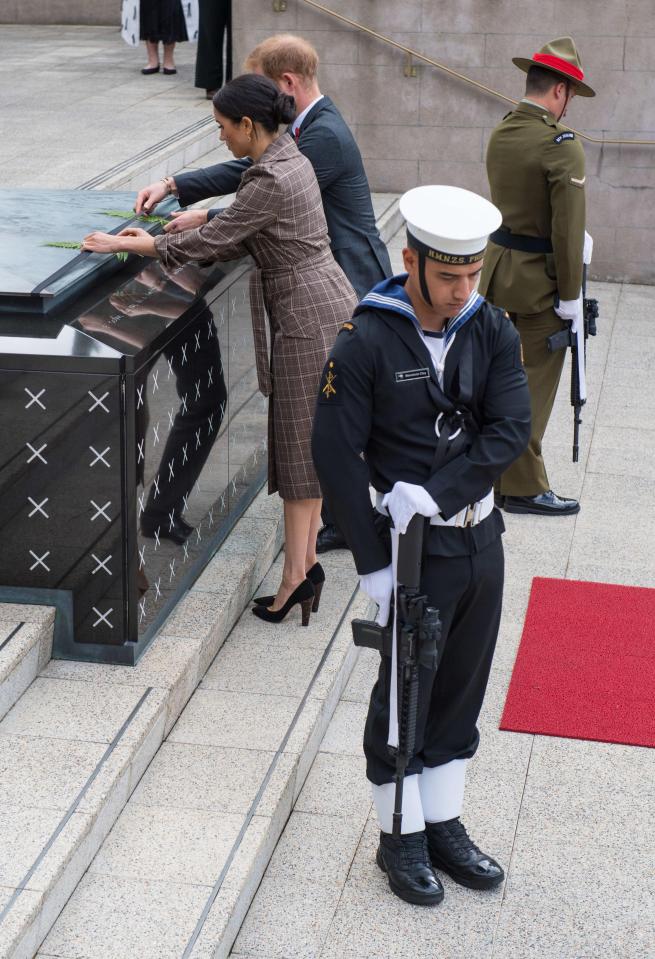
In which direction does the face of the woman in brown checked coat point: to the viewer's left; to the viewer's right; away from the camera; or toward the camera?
to the viewer's left

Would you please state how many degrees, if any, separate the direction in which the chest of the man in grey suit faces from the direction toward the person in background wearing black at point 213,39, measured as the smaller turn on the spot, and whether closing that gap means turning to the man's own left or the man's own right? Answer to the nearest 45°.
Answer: approximately 90° to the man's own right

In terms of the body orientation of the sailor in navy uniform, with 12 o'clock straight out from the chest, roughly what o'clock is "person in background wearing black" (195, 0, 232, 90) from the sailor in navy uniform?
The person in background wearing black is roughly at 7 o'clock from the sailor in navy uniform.

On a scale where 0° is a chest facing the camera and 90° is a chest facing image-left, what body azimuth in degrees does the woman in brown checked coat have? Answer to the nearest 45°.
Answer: approximately 90°

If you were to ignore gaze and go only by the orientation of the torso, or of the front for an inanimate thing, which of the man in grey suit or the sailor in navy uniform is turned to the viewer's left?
the man in grey suit

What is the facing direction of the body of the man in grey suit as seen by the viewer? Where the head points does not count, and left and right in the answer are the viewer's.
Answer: facing to the left of the viewer

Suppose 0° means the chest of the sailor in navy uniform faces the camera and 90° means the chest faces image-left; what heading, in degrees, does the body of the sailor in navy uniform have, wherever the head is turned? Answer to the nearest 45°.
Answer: approximately 315°

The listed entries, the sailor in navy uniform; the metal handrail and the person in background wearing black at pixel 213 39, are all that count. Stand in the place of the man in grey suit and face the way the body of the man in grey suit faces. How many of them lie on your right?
2

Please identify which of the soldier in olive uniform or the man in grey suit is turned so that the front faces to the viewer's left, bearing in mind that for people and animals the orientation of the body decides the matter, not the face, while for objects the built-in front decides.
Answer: the man in grey suit

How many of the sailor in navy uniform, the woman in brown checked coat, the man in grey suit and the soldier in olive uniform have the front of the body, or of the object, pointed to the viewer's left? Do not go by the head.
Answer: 2

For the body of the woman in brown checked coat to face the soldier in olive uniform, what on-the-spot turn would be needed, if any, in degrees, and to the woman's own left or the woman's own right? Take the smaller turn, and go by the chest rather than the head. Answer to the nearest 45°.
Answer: approximately 135° to the woman's own right

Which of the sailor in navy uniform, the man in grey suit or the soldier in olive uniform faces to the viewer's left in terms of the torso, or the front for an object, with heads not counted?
the man in grey suit

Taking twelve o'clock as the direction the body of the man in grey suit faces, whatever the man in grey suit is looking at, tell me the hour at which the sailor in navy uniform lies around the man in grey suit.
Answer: The sailor in navy uniform is roughly at 9 o'clock from the man in grey suit.
